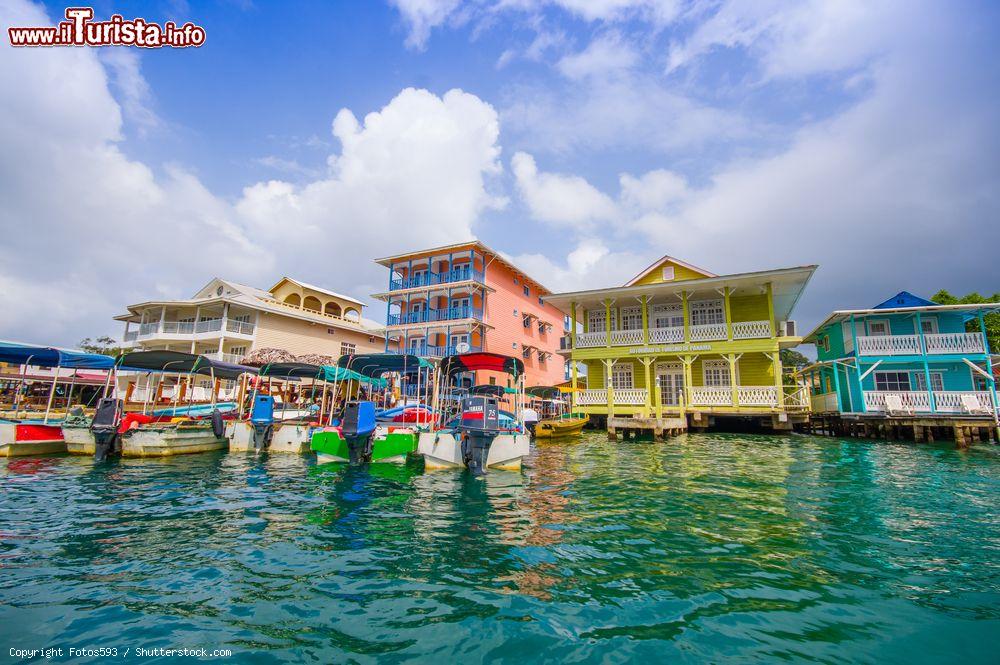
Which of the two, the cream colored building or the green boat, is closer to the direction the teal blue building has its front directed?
the green boat

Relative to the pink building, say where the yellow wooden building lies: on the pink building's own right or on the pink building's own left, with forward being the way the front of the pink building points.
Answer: on the pink building's own left

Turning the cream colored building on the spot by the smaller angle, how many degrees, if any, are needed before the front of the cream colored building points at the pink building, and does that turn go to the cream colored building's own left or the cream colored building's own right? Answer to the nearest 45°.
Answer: approximately 90° to the cream colored building's own left

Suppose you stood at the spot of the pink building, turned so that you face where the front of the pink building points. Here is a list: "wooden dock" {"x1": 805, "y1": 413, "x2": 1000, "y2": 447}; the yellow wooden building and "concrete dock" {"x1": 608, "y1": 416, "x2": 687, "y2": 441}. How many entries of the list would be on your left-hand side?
3

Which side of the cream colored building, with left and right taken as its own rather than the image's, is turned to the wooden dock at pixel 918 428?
left

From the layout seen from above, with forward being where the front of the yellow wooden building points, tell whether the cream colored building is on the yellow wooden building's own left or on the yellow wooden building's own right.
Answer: on the yellow wooden building's own right

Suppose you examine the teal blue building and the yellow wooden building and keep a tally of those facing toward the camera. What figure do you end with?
2

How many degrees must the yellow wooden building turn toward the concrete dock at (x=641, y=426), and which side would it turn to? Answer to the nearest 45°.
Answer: approximately 45° to its right

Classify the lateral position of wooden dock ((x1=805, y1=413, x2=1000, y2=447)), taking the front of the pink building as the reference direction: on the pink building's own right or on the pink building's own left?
on the pink building's own left

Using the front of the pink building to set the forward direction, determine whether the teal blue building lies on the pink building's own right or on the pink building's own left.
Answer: on the pink building's own left

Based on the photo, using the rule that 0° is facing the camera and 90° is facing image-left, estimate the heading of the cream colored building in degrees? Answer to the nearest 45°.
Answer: approximately 45°

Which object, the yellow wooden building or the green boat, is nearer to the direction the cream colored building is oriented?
the green boat

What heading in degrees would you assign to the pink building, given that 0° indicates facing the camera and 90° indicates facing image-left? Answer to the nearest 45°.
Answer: approximately 45°

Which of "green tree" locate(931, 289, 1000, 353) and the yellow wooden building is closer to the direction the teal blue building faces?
the yellow wooden building
